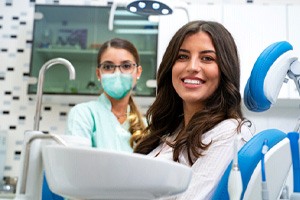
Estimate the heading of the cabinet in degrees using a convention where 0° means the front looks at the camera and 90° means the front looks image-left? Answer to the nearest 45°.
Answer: approximately 0°

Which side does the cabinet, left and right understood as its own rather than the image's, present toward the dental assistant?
front

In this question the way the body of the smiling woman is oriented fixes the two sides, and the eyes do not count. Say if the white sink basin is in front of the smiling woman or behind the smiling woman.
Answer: in front

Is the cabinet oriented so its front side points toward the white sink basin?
yes

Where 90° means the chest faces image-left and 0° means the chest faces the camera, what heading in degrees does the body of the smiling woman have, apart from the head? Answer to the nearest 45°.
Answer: approximately 45°
